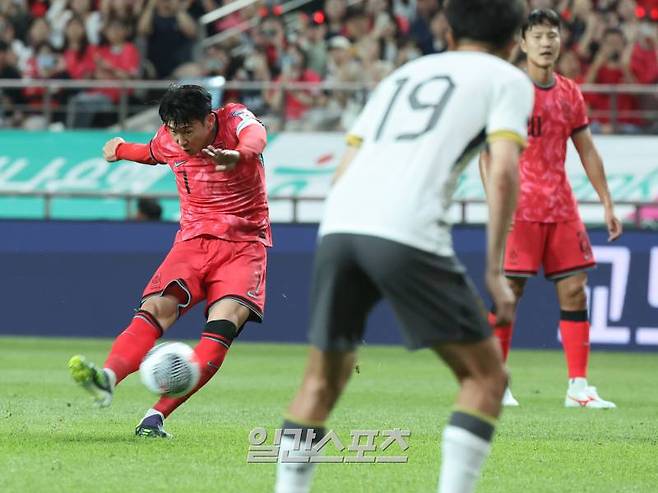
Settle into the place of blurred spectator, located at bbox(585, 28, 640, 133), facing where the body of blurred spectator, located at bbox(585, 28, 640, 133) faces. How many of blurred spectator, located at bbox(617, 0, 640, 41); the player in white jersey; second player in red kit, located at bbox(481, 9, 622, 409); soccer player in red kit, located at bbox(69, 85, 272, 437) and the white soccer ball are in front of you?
4

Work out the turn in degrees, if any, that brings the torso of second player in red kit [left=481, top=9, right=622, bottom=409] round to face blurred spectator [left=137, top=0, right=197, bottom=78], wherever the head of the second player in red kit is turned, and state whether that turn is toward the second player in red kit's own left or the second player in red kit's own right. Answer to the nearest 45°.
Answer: approximately 135° to the second player in red kit's own right

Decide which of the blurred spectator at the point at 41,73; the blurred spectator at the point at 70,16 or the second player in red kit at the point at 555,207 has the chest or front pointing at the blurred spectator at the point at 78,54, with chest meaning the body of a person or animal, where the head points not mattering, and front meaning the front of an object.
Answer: the blurred spectator at the point at 70,16

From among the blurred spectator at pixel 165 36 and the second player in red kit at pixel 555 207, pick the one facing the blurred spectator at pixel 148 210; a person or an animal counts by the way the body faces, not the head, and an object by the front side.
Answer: the blurred spectator at pixel 165 36

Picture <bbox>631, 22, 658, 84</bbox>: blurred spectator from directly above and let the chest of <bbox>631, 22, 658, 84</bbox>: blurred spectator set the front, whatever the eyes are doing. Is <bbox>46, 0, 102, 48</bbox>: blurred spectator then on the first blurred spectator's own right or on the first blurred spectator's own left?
on the first blurred spectator's own right

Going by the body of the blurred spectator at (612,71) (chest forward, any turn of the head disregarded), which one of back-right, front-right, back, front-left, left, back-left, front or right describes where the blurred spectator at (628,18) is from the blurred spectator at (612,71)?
back

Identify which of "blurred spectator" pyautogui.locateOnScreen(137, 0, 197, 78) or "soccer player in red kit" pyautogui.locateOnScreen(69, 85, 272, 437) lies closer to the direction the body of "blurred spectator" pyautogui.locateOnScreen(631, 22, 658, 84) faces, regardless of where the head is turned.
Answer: the soccer player in red kit

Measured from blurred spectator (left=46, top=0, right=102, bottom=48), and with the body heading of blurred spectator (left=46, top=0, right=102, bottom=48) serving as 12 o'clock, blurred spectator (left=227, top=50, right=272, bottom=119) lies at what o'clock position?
blurred spectator (left=227, top=50, right=272, bottom=119) is roughly at 10 o'clock from blurred spectator (left=46, top=0, right=102, bottom=48).

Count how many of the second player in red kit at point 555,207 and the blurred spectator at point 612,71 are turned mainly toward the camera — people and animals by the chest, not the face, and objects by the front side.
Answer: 2

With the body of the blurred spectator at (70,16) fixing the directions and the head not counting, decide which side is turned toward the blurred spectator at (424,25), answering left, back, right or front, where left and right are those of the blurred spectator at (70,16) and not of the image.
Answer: left
